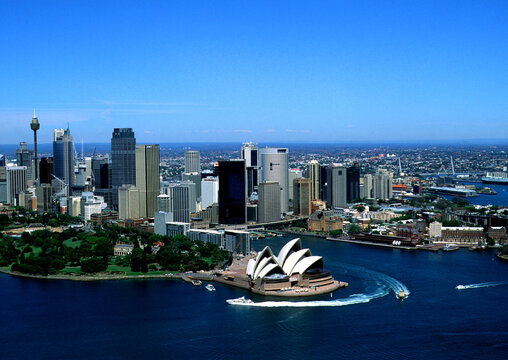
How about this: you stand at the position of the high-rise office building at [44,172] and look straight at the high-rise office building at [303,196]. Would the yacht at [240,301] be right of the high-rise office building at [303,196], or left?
right

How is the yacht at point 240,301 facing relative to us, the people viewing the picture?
facing to the left of the viewer

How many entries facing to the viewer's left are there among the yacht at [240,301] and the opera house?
1

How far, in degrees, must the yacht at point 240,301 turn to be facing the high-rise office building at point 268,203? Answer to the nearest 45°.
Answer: approximately 90° to its right

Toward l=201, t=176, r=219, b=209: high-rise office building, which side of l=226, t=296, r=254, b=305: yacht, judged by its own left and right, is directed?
right

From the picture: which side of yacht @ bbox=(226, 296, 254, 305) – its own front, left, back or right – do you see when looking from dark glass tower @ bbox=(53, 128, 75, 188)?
right

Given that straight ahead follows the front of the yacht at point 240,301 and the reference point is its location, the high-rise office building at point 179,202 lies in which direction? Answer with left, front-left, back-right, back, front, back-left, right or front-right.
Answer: right

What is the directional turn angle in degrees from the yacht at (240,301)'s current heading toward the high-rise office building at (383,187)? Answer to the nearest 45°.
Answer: approximately 90° to its right

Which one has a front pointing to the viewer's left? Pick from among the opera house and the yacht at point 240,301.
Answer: the yacht
